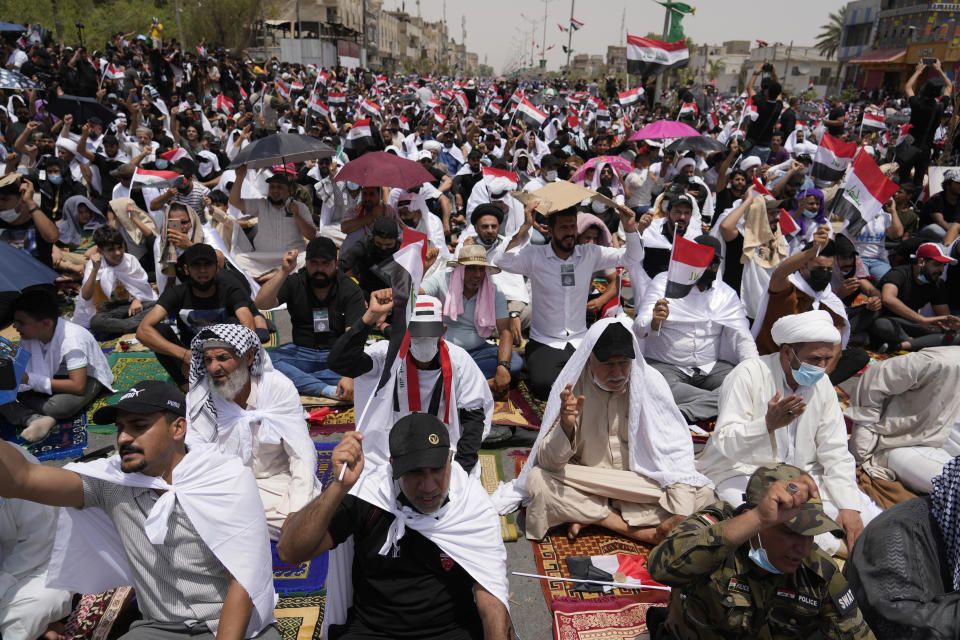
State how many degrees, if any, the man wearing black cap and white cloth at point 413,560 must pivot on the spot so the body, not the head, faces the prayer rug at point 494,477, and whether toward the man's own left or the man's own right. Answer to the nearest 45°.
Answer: approximately 180°

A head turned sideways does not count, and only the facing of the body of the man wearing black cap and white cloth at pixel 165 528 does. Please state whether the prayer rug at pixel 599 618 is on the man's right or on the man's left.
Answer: on the man's left

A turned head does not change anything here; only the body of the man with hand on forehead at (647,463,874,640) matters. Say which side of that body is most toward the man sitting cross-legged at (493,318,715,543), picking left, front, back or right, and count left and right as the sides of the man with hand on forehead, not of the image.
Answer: back
